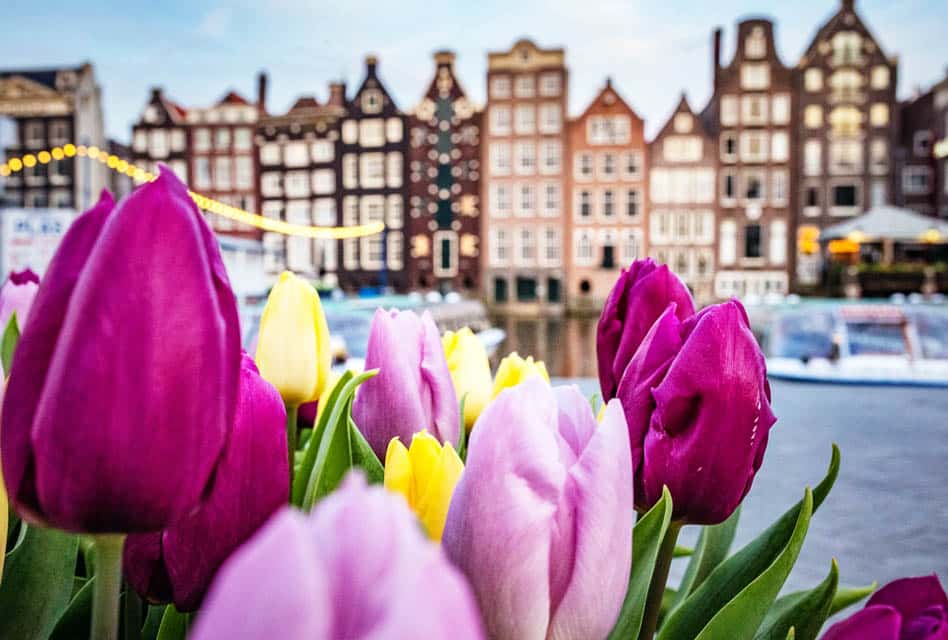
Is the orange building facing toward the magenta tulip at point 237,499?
yes

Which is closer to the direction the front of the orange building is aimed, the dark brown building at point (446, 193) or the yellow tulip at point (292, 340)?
the yellow tulip

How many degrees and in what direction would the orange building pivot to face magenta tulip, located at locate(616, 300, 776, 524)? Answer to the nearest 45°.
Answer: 0° — it already faces it

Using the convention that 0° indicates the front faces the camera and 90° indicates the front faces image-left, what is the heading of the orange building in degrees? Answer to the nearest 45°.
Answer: approximately 0°

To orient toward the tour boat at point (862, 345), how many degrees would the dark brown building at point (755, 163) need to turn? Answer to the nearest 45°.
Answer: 0° — it already faces it

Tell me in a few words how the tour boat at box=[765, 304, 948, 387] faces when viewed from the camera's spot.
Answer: facing to the left of the viewer

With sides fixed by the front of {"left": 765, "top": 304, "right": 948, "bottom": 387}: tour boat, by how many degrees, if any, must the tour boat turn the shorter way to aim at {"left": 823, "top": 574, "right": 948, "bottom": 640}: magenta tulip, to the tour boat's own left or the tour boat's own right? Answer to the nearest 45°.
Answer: approximately 90° to the tour boat's own left

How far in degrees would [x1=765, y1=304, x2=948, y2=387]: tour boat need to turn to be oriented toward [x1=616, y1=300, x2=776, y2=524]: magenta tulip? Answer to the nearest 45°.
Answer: approximately 90° to its left

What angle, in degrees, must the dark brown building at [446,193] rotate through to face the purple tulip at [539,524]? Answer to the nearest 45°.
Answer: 0° — it already faces it
